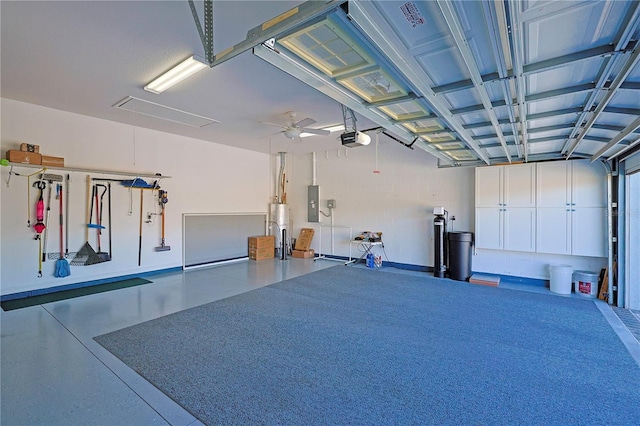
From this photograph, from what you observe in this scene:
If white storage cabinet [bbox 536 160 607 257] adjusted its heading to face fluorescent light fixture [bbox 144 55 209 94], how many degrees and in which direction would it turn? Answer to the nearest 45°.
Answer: approximately 45° to its right

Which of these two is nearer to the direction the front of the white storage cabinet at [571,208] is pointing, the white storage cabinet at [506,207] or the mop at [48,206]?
the mop

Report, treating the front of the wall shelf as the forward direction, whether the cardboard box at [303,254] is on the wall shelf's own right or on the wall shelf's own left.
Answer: on the wall shelf's own left

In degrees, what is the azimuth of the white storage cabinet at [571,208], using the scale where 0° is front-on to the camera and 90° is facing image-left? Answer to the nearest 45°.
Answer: approximately 0°

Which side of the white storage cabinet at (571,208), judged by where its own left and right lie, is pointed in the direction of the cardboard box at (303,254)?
right

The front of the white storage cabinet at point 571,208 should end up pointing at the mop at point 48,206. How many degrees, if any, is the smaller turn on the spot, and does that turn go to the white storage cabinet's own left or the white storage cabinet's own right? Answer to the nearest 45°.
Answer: approximately 45° to the white storage cabinet's own right

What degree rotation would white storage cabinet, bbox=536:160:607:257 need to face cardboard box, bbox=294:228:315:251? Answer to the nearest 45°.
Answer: approximately 90° to its right

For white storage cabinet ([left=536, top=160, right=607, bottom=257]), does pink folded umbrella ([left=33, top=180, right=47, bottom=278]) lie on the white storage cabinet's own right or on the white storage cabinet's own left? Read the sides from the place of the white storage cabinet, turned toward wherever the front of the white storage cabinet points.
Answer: on the white storage cabinet's own right

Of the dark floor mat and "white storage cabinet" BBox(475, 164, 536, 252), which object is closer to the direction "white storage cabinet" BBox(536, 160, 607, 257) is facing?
the dark floor mat

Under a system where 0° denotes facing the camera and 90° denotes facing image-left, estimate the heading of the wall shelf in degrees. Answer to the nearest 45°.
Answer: approximately 315°

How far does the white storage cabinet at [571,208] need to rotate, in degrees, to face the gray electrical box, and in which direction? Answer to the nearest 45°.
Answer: approximately 90° to its right
